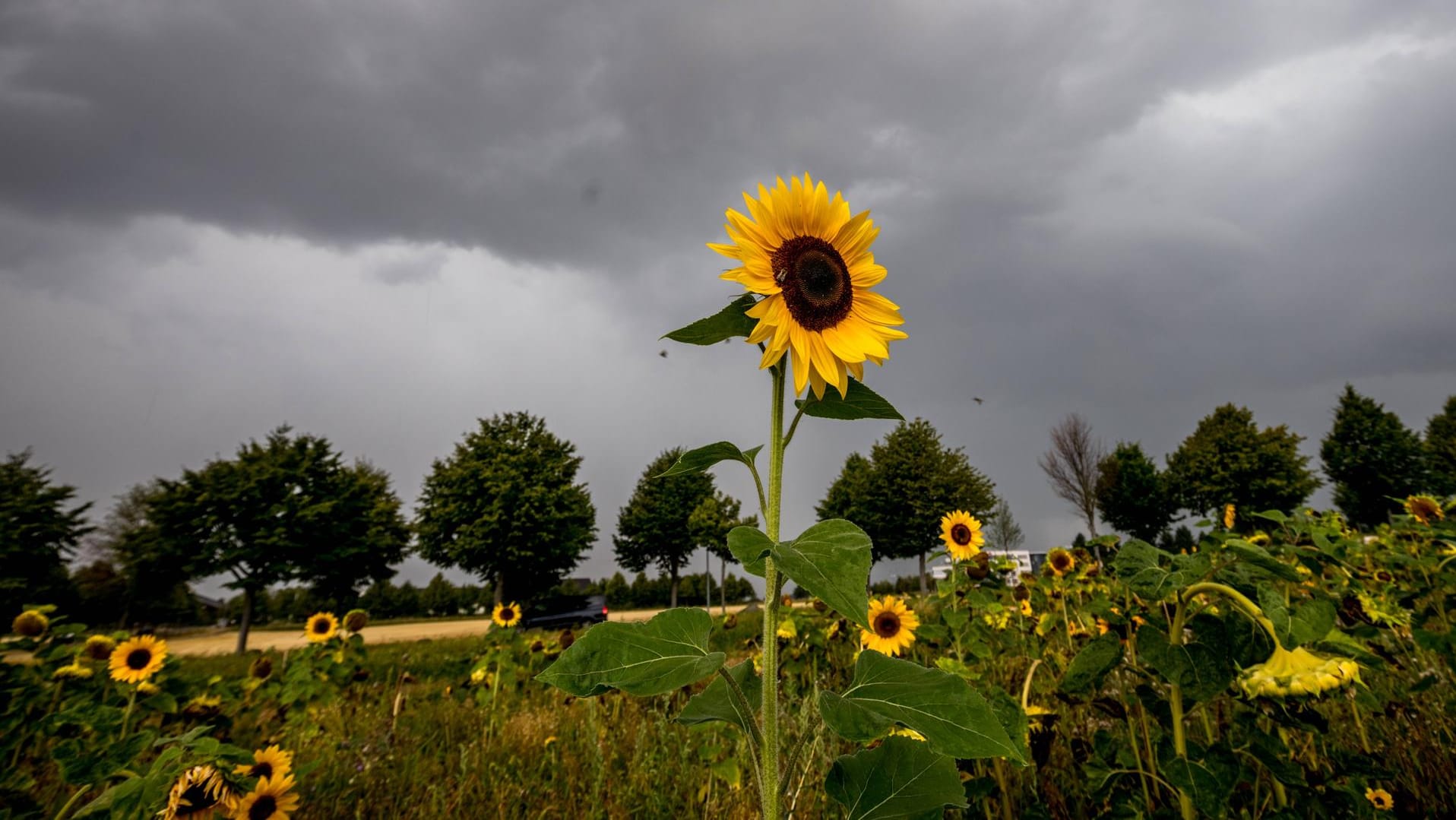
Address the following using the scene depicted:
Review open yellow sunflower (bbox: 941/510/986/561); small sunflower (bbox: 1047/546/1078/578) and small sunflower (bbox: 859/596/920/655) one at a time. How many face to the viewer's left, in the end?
0

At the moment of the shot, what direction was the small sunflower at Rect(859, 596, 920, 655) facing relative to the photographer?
facing the viewer

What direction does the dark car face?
to the viewer's left

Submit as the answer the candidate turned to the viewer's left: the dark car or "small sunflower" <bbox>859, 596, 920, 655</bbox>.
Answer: the dark car

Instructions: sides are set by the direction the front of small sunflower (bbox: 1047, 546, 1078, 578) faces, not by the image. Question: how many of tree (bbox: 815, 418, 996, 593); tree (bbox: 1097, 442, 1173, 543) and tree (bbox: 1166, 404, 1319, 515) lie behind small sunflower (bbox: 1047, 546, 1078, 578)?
3

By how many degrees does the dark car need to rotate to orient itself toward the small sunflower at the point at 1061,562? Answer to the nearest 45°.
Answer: approximately 90° to its left

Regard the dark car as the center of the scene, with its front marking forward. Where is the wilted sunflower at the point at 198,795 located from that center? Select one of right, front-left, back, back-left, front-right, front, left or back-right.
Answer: left

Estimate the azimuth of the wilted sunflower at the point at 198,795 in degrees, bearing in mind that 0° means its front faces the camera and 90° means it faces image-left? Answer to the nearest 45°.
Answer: approximately 0°

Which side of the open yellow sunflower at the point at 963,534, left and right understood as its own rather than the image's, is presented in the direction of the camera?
front

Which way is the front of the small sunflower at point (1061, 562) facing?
toward the camera

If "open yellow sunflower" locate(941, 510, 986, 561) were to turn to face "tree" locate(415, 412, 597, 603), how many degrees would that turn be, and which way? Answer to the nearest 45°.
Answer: approximately 135° to its right

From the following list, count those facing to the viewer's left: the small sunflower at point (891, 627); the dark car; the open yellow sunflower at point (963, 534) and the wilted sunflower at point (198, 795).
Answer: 1

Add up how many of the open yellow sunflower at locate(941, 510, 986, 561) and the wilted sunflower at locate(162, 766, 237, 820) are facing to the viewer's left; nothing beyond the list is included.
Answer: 0

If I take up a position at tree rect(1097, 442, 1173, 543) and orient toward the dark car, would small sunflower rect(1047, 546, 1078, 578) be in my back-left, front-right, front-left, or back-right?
front-left

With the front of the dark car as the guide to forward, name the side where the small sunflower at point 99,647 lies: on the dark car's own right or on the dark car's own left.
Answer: on the dark car's own left
